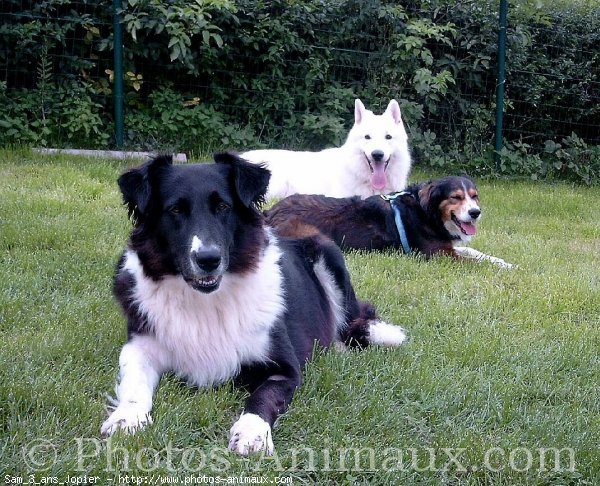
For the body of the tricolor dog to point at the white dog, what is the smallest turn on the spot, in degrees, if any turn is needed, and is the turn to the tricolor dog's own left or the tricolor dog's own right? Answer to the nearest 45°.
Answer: approximately 90° to the tricolor dog's own left

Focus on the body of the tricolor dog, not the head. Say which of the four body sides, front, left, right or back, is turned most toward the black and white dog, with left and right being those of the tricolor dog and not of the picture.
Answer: right

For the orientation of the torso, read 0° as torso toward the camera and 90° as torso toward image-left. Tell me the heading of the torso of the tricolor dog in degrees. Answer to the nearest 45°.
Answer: approximately 270°

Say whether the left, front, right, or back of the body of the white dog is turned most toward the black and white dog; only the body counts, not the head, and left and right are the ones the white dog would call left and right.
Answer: right

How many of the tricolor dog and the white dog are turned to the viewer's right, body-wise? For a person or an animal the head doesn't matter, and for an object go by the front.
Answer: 2

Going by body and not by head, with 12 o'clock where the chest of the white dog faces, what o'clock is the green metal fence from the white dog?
The green metal fence is roughly at 8 o'clock from the white dog.

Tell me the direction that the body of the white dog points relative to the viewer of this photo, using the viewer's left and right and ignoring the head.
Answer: facing to the right of the viewer

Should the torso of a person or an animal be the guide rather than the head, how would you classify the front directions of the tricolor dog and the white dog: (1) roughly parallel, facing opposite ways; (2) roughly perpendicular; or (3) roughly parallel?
roughly parallel
